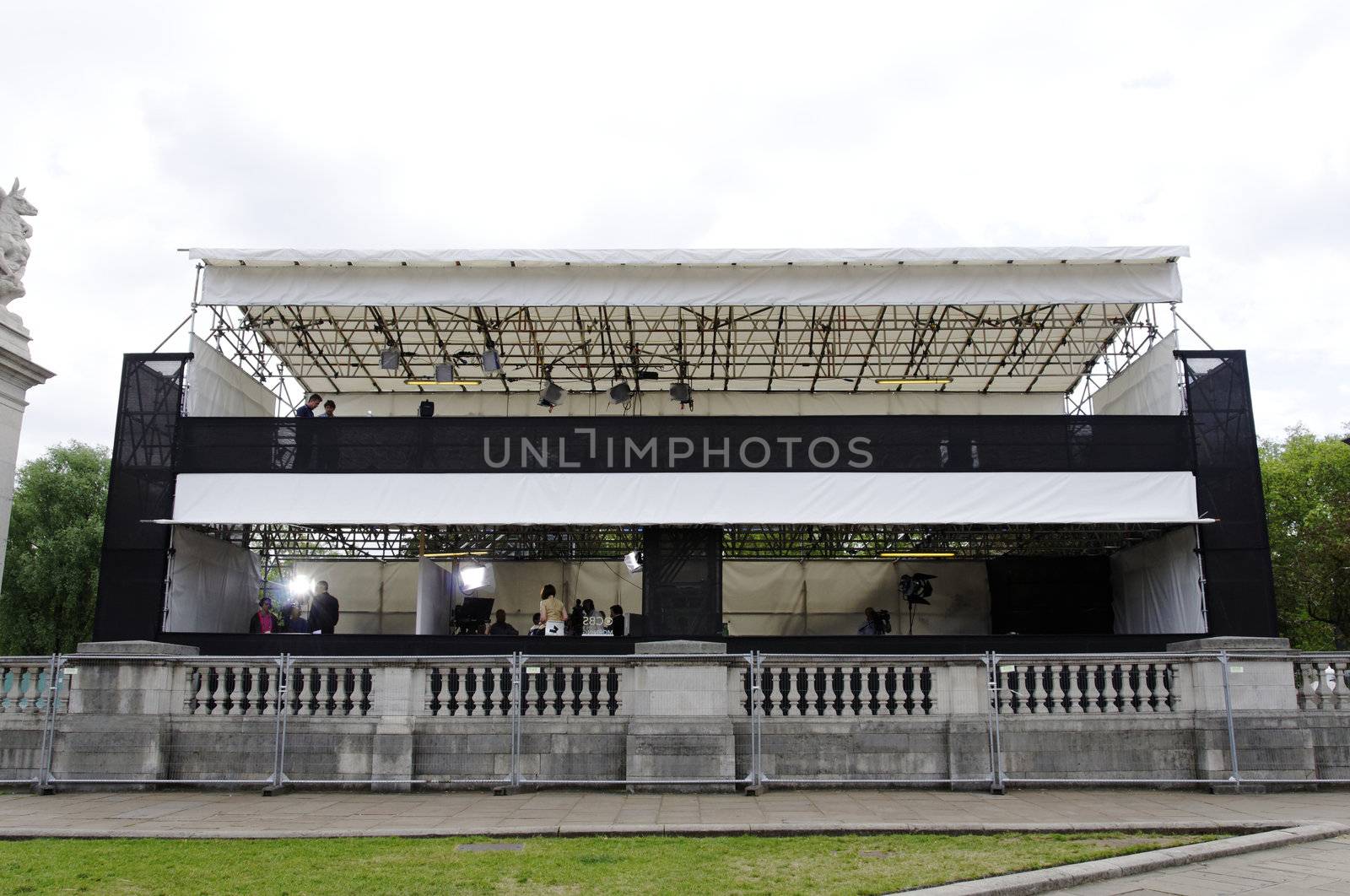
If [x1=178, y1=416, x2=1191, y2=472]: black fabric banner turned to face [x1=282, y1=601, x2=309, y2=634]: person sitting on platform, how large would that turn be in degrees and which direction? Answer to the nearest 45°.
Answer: approximately 90° to its right

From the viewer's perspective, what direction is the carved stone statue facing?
to the viewer's right

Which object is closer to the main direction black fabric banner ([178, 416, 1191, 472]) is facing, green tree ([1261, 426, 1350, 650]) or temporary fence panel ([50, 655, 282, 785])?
the temporary fence panel

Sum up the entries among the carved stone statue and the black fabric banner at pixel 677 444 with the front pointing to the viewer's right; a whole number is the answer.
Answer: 1

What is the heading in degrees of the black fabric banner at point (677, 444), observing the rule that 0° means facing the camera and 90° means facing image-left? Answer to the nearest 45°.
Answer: approximately 0°

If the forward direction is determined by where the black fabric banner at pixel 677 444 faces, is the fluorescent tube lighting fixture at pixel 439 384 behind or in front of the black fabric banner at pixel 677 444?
behind

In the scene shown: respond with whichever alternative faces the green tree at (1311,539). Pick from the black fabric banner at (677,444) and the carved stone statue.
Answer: the carved stone statue

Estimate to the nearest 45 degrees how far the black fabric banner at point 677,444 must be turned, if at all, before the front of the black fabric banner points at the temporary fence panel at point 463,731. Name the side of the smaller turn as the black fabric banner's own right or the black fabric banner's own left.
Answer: approximately 45° to the black fabric banner's own right

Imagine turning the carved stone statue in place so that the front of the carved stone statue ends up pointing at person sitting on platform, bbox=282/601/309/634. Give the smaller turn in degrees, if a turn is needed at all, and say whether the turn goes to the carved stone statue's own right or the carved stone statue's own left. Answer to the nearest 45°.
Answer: approximately 45° to the carved stone statue's own left

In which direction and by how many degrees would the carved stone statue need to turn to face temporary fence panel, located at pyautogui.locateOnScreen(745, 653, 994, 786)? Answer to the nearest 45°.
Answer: approximately 45° to its right
